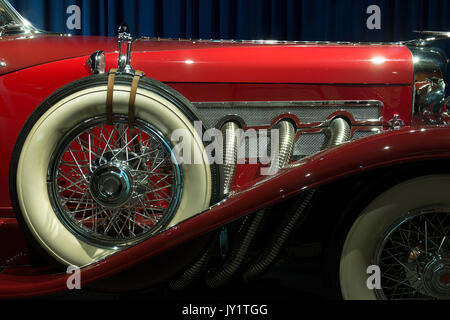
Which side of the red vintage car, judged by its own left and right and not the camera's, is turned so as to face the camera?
right
